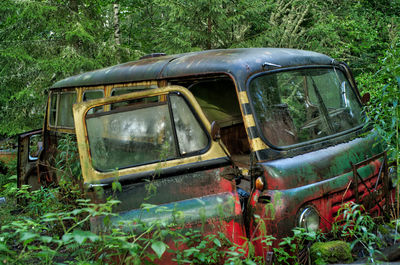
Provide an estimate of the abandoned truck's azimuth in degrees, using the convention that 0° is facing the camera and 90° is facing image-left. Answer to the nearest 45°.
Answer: approximately 315°
